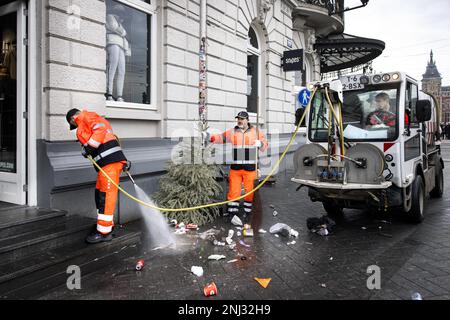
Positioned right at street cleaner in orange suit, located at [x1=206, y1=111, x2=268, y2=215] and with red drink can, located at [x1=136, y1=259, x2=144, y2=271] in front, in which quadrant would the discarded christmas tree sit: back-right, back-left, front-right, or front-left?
front-right

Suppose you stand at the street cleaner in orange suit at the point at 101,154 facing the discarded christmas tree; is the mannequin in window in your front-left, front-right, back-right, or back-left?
front-left

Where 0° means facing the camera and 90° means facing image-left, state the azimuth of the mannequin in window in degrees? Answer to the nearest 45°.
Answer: approximately 315°

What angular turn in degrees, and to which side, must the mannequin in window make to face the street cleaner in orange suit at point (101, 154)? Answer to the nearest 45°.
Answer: approximately 45° to its right

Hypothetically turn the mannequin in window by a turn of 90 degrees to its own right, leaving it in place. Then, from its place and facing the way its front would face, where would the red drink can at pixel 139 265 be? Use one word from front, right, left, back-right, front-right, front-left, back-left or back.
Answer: front-left
